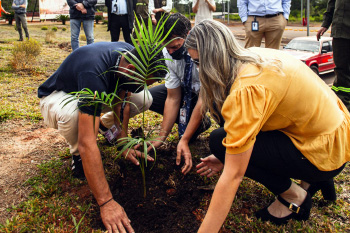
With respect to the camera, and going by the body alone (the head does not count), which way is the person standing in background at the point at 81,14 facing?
toward the camera

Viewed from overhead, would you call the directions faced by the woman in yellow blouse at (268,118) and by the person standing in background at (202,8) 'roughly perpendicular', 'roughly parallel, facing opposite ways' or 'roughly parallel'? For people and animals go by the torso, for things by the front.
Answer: roughly perpendicular

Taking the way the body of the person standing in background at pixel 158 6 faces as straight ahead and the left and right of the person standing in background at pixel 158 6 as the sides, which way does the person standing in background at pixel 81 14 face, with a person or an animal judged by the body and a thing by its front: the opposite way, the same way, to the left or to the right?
the same way

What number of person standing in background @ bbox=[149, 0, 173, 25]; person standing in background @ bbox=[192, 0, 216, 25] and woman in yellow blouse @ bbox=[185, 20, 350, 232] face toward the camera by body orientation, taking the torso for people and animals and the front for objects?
2

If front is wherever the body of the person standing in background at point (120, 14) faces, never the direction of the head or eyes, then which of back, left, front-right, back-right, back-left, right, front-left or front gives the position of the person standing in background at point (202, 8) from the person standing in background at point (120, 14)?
left

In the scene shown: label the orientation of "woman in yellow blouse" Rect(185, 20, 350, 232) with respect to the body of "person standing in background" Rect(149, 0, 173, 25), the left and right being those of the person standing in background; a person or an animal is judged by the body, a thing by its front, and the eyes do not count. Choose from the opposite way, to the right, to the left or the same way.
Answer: to the right

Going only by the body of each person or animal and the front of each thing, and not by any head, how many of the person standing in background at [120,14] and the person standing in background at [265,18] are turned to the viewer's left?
0

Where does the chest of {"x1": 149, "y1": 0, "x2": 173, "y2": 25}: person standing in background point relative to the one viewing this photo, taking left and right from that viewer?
facing the viewer

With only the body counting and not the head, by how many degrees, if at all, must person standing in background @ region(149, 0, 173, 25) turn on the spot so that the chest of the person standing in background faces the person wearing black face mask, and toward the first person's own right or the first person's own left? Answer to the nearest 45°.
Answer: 0° — they already face them

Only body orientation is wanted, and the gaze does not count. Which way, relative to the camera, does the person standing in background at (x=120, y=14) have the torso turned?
toward the camera

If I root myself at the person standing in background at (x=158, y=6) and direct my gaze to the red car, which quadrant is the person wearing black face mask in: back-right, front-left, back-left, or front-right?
back-right

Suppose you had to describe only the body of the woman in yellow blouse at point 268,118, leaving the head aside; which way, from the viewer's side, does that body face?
to the viewer's left

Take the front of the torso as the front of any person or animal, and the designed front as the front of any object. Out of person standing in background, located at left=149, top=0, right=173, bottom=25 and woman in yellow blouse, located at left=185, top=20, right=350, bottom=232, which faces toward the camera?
the person standing in background

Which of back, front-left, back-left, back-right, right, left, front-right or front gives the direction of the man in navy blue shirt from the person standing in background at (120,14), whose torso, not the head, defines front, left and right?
front

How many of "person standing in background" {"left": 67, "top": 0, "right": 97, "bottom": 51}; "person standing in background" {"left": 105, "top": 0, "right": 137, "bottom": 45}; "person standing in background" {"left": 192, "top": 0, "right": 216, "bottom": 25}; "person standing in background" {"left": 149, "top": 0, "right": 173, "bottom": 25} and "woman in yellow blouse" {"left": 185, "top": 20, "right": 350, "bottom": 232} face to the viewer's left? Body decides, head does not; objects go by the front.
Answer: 1

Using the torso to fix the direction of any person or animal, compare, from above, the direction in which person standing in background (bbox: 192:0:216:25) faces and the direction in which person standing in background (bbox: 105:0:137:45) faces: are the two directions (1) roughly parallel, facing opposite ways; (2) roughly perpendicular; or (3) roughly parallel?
roughly parallel
